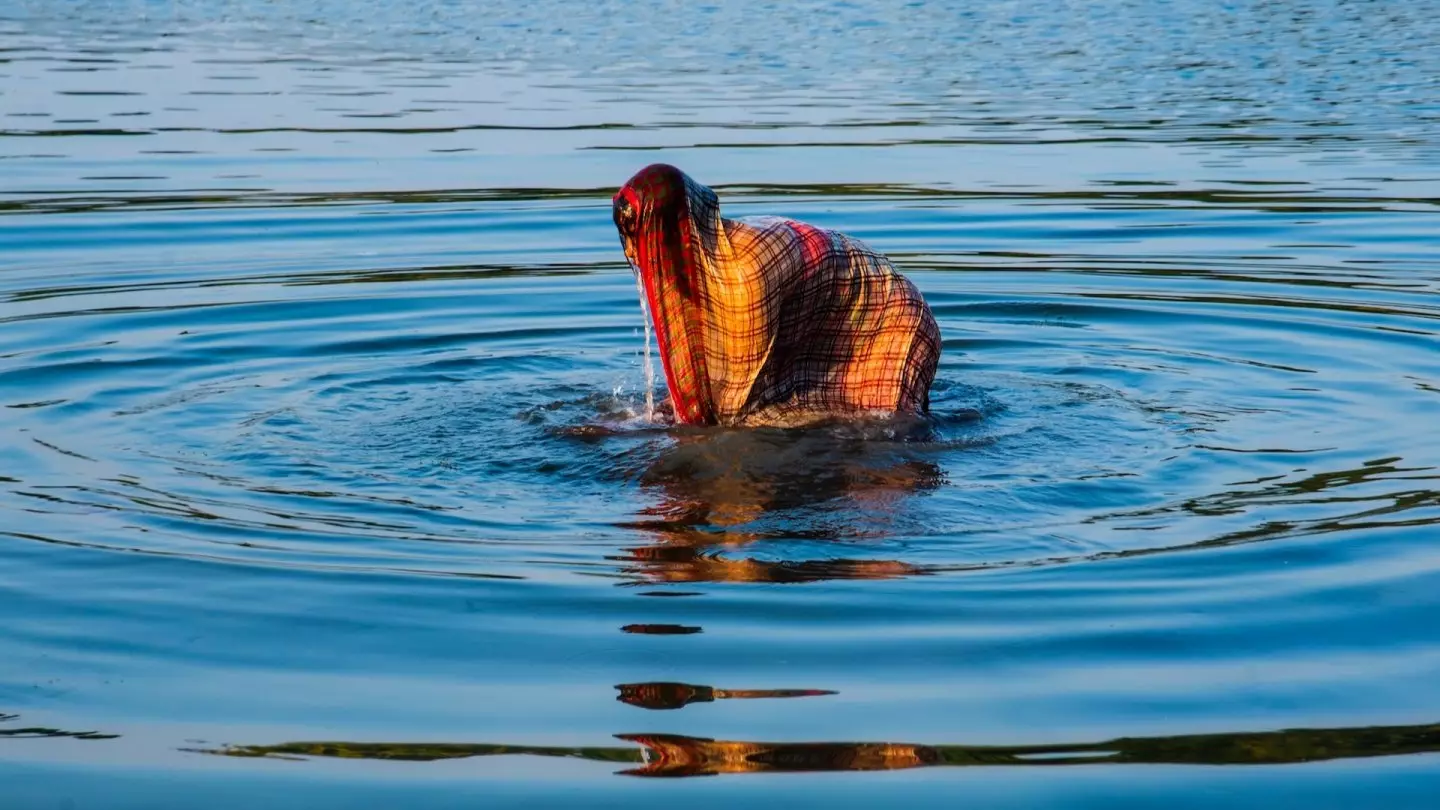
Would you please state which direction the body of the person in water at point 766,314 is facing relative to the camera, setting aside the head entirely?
to the viewer's left

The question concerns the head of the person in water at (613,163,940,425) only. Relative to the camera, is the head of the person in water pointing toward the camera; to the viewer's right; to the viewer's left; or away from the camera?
to the viewer's left
